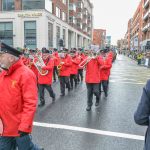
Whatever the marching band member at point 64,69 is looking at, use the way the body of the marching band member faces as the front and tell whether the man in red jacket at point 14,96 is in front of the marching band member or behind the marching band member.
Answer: in front

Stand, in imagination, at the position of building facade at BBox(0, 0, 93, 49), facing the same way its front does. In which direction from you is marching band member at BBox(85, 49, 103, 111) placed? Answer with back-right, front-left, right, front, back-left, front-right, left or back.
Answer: front

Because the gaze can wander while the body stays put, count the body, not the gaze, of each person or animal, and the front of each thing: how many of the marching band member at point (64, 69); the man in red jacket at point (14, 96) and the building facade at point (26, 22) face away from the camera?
0

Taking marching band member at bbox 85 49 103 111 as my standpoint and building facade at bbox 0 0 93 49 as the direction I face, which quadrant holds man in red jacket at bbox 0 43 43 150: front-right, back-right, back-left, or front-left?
back-left

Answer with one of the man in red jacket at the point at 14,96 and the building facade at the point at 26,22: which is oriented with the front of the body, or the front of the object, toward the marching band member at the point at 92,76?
the building facade

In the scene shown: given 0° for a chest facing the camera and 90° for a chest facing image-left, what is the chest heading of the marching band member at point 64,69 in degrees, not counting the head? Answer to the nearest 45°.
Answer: approximately 45°

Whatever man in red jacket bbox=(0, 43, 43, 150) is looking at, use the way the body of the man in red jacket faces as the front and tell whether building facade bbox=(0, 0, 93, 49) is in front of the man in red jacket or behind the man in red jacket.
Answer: behind

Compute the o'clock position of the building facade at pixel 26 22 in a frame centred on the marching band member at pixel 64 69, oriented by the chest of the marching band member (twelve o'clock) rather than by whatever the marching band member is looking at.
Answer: The building facade is roughly at 4 o'clock from the marching band member.

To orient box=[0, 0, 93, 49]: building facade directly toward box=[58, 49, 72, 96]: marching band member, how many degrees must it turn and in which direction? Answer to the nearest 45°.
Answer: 0° — it already faces them
